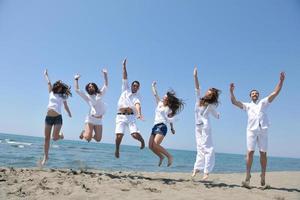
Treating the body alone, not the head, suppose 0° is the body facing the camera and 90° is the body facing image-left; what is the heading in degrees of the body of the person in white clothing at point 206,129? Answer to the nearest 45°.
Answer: approximately 45°

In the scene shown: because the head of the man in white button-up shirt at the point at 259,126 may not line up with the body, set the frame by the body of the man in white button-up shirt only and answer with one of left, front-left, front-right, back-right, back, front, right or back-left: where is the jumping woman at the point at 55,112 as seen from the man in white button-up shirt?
right

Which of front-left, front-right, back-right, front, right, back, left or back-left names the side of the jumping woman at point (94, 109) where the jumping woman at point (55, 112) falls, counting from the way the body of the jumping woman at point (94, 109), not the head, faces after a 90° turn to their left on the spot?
back

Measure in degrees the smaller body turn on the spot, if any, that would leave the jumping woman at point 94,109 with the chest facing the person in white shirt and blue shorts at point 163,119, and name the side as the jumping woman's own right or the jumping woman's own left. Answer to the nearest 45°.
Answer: approximately 90° to the jumping woman's own left

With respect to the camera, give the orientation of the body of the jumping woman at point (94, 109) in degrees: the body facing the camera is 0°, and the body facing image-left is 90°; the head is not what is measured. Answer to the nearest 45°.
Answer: approximately 0°

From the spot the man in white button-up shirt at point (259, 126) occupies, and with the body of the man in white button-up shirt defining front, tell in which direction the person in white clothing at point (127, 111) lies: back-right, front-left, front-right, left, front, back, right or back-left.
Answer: right

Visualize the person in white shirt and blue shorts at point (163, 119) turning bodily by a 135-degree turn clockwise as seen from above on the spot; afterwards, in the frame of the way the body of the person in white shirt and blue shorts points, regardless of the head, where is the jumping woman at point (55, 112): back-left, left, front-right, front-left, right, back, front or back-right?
left

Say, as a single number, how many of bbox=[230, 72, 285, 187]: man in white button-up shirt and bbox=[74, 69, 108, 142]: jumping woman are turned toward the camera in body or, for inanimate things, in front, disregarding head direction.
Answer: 2

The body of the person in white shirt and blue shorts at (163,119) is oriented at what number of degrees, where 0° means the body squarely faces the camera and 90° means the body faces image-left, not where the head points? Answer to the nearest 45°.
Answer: approximately 45°

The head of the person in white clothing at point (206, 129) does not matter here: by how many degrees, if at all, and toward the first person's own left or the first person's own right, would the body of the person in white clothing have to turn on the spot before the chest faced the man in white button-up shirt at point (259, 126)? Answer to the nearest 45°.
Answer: approximately 135° to the first person's own left

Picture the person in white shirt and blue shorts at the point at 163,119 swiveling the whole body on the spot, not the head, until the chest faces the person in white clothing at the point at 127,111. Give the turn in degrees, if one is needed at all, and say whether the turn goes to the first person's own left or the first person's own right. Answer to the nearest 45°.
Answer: approximately 45° to the first person's own right
